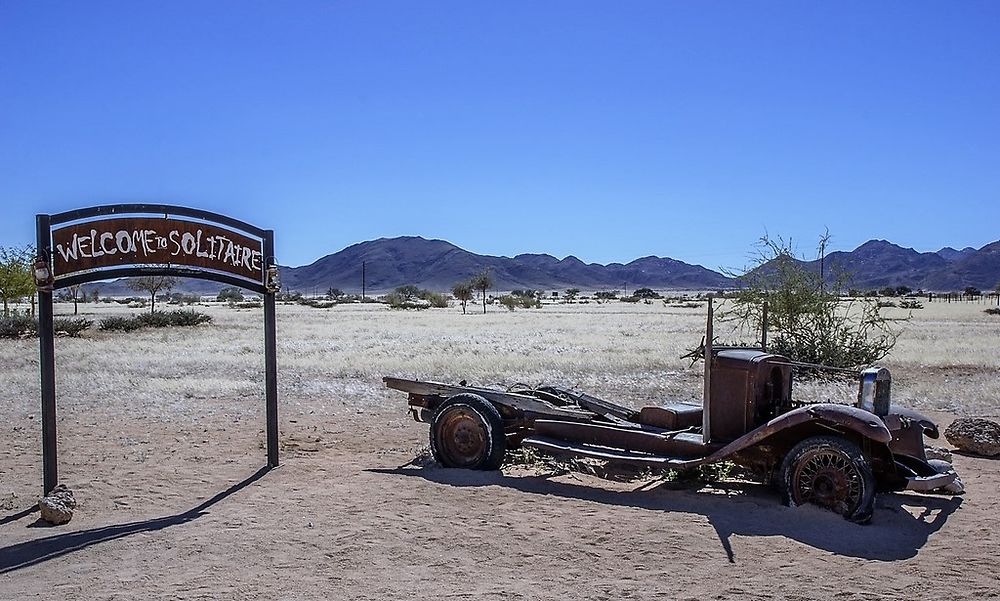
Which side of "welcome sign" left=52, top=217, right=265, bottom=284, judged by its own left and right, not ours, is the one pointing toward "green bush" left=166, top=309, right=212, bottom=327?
back

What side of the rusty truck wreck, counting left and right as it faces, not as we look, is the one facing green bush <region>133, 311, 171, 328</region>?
back

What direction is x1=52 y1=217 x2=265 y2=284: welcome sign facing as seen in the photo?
toward the camera

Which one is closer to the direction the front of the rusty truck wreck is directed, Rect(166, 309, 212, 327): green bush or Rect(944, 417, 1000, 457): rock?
the rock

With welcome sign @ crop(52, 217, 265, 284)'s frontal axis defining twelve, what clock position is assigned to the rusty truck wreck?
The rusty truck wreck is roughly at 10 o'clock from the welcome sign.

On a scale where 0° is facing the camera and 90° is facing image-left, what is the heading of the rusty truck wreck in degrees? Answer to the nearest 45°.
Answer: approximately 315°

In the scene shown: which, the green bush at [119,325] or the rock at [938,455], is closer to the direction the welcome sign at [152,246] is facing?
the rock

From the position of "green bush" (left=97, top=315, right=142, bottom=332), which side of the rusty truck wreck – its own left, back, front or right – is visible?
back

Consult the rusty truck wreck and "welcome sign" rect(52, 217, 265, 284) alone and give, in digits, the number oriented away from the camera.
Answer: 0

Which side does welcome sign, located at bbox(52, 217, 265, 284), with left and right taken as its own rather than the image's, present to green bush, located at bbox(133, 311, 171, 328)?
back
